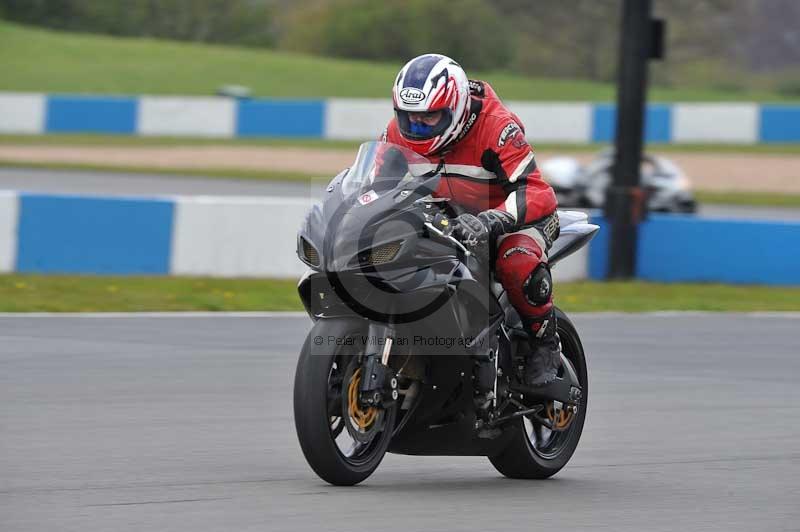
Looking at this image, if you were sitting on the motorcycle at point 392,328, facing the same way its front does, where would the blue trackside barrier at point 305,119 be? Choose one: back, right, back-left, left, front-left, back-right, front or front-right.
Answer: back-right

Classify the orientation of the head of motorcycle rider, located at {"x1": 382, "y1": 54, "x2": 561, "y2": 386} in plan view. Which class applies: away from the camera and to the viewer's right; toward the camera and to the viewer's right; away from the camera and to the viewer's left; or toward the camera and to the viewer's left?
toward the camera and to the viewer's left

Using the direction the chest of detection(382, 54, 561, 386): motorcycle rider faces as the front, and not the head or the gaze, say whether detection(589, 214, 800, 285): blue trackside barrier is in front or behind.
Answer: behind

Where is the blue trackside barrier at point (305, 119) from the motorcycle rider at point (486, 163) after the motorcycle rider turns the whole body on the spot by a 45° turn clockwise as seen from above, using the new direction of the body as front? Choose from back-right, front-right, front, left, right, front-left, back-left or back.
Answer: right

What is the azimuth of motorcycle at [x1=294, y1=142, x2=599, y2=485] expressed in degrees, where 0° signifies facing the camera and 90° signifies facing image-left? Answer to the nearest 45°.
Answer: approximately 45°

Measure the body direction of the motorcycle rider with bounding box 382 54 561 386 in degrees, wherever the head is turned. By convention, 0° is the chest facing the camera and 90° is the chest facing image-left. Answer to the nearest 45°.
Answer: approximately 45°
